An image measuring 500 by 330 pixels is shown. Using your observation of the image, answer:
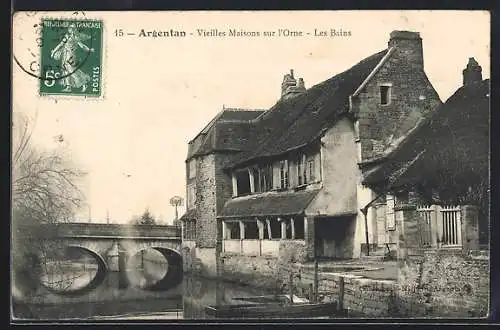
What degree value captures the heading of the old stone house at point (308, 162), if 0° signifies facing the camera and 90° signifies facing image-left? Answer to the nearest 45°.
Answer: approximately 45°

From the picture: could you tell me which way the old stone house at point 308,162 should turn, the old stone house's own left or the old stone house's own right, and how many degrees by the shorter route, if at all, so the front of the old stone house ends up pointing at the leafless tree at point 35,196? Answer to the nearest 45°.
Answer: approximately 45° to the old stone house's own right

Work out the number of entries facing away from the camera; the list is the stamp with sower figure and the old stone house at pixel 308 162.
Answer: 0
